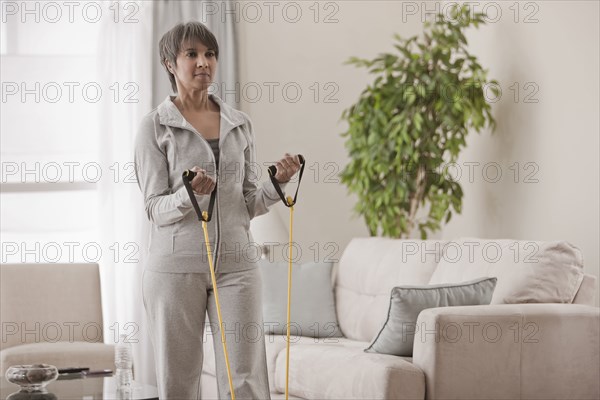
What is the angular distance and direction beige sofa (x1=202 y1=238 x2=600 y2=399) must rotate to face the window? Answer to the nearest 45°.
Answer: approximately 90° to its right

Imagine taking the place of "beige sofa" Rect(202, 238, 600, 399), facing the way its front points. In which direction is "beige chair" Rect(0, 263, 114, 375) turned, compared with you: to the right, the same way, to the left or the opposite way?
to the left

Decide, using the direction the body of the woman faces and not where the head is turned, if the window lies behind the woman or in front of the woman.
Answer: behind

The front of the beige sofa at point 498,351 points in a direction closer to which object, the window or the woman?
the woman

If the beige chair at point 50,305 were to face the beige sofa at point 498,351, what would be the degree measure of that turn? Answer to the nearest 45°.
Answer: approximately 45° to its left

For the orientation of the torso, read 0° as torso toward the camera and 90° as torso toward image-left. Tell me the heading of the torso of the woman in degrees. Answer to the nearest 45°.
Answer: approximately 315°

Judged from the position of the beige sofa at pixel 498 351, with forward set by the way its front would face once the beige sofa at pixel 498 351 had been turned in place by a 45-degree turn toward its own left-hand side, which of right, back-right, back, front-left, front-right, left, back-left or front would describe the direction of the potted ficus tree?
back

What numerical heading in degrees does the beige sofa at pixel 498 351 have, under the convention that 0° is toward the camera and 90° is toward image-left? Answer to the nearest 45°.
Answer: approximately 45°
